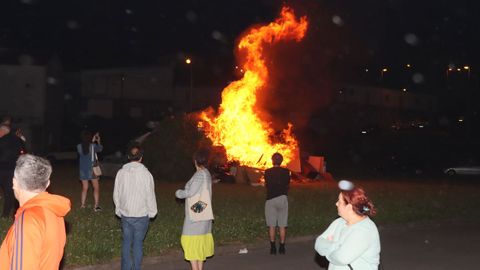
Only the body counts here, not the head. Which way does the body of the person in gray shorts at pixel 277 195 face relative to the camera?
away from the camera

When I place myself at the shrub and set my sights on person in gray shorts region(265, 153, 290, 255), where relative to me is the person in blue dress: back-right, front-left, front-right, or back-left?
front-right

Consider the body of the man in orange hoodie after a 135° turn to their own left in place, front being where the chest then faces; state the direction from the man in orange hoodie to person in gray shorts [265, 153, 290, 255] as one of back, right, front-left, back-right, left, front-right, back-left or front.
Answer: back-left

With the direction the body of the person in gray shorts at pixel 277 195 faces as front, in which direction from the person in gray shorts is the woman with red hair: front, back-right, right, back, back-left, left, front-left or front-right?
back

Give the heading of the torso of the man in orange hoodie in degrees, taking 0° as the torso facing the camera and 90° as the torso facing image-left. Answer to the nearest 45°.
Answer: approximately 135°

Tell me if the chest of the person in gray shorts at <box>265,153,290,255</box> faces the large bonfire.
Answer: yes

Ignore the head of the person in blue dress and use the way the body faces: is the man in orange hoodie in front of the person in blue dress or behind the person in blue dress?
behind
